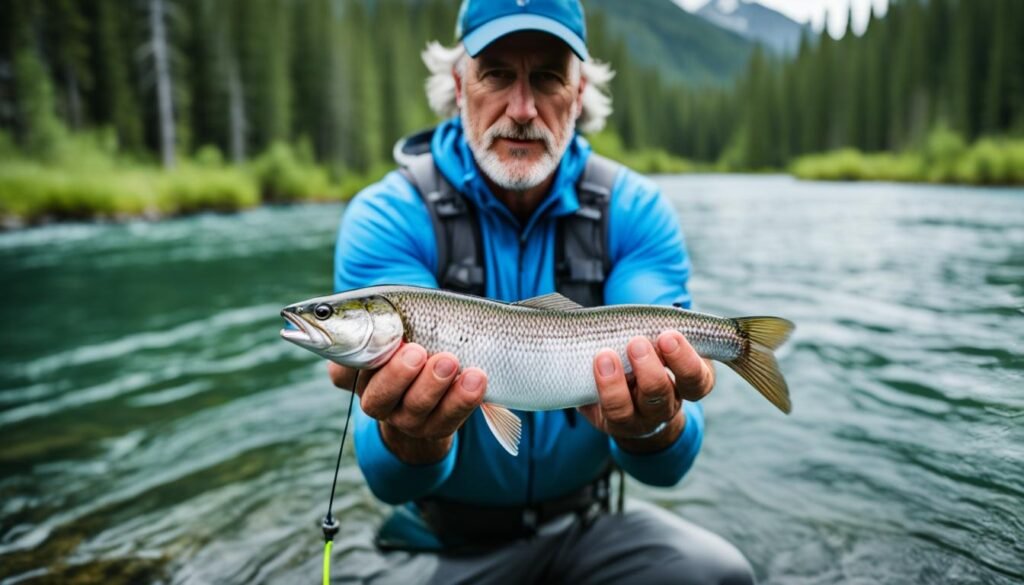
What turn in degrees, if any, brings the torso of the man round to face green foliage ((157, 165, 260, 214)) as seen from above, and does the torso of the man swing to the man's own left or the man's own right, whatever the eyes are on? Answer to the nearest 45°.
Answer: approximately 135° to the man's own right

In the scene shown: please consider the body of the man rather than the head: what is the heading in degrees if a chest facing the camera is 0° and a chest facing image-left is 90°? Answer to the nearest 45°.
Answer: approximately 0°

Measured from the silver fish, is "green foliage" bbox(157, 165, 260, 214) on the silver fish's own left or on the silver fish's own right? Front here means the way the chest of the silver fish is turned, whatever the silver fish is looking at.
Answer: on the silver fish's own right

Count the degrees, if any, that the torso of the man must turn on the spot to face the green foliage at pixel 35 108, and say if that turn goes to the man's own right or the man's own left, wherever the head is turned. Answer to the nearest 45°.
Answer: approximately 135° to the man's own right

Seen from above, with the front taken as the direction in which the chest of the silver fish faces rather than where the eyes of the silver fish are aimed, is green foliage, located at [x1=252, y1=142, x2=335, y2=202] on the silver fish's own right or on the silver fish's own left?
on the silver fish's own right

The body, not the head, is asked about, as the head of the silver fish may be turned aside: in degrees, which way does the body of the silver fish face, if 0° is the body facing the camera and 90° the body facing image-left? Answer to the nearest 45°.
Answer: approximately 90°
